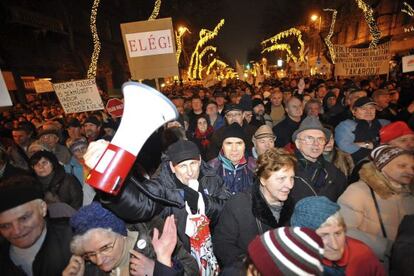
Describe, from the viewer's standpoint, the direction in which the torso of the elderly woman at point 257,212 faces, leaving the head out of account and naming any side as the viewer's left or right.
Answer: facing the viewer and to the right of the viewer

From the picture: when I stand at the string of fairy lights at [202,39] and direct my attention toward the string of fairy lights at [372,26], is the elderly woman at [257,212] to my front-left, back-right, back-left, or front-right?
front-right

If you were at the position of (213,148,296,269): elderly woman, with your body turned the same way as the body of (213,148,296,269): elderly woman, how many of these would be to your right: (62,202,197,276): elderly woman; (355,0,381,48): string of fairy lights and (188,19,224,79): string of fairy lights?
1

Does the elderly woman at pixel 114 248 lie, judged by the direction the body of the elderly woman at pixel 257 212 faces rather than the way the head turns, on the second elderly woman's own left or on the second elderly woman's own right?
on the second elderly woman's own right

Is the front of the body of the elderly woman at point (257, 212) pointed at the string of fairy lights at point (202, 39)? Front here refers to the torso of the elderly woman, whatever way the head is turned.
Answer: no

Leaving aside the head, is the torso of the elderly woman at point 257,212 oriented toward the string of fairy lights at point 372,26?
no

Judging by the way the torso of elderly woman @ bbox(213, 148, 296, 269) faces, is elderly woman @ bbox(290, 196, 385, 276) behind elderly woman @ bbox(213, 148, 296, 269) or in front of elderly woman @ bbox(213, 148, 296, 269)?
in front

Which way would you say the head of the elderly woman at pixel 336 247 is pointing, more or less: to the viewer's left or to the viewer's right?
to the viewer's left

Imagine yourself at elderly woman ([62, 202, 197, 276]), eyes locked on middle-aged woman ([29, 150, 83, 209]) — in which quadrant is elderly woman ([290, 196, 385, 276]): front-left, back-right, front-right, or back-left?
back-right

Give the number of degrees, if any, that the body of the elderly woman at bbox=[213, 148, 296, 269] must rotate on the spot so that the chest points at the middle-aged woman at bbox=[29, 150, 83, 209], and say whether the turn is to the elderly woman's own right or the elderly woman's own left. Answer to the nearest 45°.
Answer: approximately 135° to the elderly woman's own right

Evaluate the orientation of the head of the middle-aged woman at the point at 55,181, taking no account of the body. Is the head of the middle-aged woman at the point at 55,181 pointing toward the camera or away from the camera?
toward the camera
